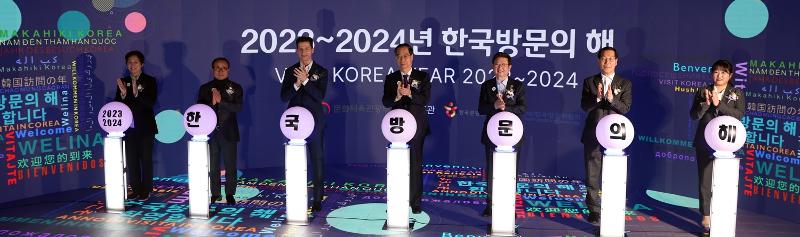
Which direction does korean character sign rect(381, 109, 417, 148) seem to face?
toward the camera

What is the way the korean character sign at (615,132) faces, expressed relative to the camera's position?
facing the viewer

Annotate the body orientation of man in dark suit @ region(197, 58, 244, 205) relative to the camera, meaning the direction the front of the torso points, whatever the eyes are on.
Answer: toward the camera

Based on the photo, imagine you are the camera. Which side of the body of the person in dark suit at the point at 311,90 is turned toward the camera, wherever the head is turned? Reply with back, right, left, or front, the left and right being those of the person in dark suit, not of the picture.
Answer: front

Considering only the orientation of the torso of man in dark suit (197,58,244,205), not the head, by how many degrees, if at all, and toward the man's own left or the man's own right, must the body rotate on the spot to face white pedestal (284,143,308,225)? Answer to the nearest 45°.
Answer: approximately 45° to the man's own left

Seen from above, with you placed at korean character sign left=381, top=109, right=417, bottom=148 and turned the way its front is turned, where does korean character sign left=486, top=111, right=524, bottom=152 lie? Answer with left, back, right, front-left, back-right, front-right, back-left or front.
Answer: left

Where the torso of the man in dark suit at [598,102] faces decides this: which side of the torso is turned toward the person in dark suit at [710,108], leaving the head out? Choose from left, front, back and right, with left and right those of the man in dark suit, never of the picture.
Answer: left

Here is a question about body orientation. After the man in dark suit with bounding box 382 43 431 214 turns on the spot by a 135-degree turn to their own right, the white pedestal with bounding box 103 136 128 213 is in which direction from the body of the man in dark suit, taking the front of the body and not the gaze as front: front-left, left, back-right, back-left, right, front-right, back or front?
front-left

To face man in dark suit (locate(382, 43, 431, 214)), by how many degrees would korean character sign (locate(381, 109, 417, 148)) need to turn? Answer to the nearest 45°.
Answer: approximately 180°

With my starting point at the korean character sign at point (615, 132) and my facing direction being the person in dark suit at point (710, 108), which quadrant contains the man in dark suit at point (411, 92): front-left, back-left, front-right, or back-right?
back-left

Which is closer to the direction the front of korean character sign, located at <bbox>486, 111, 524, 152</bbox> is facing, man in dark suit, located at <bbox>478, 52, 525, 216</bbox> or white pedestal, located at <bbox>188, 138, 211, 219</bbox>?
the white pedestal
